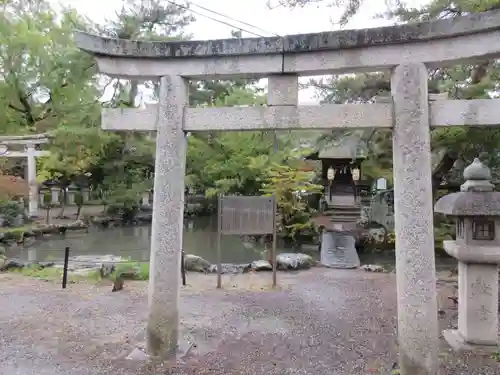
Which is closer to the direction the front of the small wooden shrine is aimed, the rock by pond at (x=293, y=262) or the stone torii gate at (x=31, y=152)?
the rock by pond

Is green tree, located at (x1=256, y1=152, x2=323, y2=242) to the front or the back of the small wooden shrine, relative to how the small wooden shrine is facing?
to the front

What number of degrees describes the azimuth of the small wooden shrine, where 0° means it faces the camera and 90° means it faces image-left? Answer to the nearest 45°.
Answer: approximately 0°

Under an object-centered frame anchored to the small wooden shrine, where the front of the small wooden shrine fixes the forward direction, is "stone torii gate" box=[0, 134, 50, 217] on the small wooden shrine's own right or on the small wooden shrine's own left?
on the small wooden shrine's own right

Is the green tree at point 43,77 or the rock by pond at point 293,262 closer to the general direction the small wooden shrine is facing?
the rock by pond

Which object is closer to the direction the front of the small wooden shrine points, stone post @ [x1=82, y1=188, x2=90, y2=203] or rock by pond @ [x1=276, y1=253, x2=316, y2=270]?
the rock by pond

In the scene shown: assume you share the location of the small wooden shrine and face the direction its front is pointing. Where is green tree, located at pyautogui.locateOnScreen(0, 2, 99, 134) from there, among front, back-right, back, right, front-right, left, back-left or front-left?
right

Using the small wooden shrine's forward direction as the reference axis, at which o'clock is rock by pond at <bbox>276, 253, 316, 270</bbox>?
The rock by pond is roughly at 12 o'clock from the small wooden shrine.

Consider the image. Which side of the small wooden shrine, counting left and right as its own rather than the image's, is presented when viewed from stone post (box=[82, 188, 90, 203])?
right
